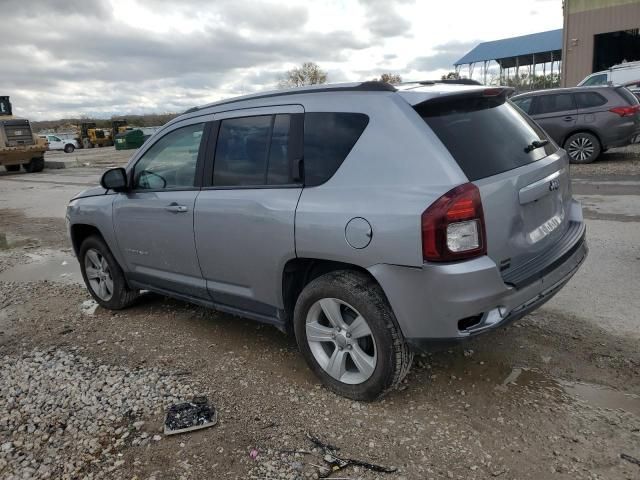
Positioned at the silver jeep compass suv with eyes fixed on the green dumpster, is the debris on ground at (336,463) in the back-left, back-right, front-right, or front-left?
back-left

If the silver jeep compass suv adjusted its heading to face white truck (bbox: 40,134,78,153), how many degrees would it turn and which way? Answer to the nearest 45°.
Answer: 0° — it already faces it

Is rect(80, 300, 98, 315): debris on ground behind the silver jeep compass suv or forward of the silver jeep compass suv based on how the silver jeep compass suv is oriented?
forward

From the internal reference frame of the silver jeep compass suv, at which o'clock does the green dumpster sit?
The green dumpster is roughly at 1 o'clock from the silver jeep compass suv.

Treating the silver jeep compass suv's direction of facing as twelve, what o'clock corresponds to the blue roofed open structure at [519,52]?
The blue roofed open structure is roughly at 2 o'clock from the silver jeep compass suv.

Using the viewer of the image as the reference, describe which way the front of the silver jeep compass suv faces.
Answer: facing away from the viewer and to the left of the viewer

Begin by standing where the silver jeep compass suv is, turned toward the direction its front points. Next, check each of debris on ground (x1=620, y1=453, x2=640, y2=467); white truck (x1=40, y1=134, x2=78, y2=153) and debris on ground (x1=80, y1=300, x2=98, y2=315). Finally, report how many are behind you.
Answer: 1

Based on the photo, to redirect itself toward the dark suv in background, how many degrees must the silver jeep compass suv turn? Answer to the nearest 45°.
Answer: approximately 90° to its right

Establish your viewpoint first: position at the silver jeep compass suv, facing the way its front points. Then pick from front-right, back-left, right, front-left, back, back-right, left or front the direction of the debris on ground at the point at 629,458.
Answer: back

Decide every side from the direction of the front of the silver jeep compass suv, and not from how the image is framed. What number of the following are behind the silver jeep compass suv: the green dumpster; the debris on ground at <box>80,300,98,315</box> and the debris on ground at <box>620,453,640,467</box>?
1
